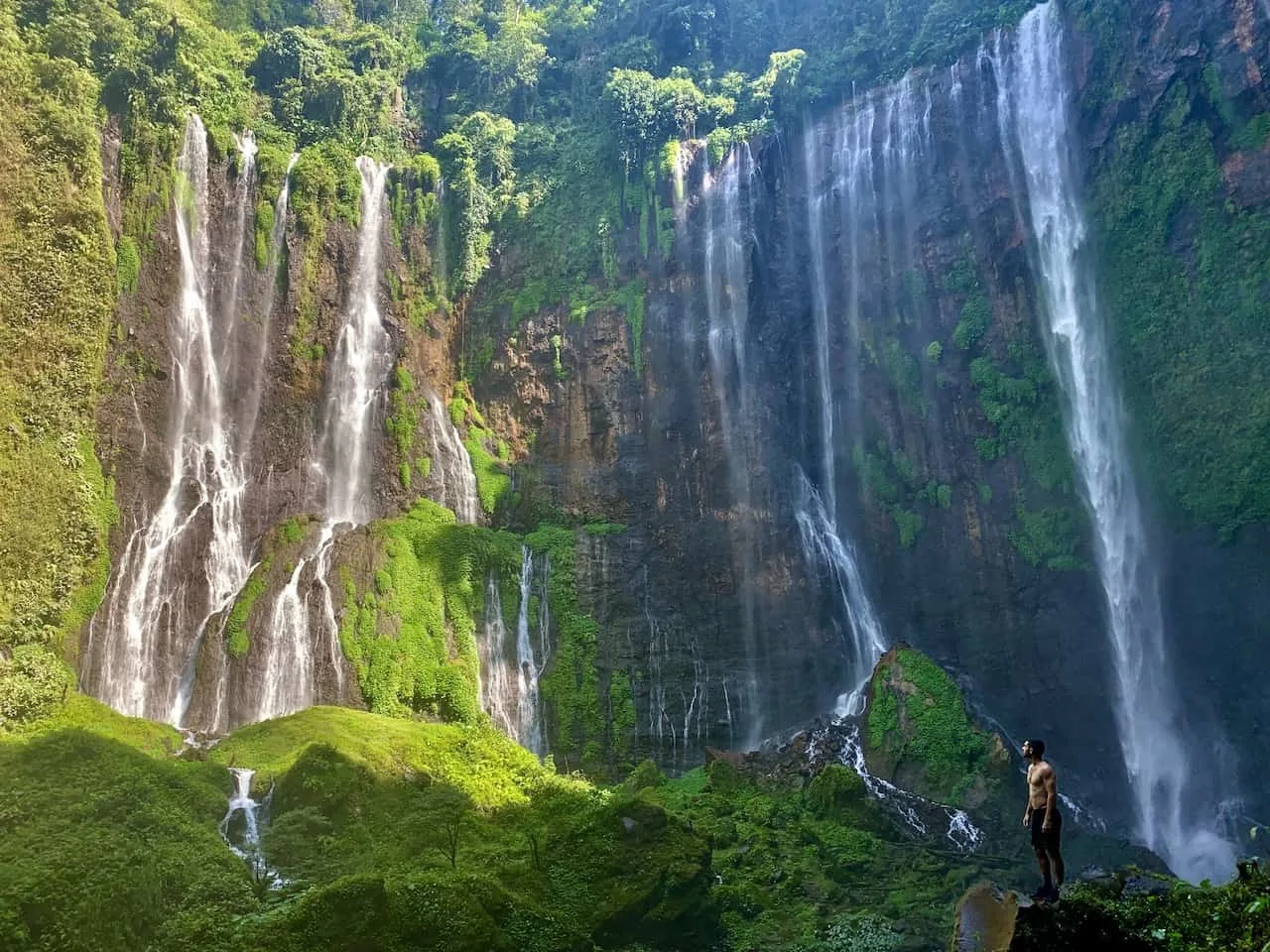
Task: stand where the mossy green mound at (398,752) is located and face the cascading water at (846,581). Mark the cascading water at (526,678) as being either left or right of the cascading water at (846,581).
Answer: left

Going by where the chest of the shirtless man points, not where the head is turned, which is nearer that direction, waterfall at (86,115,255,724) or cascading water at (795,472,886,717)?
the waterfall

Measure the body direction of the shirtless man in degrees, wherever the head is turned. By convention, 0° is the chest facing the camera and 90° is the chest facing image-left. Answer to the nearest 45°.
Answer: approximately 45°

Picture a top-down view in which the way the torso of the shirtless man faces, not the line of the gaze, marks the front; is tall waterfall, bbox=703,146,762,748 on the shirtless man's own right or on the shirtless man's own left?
on the shirtless man's own right

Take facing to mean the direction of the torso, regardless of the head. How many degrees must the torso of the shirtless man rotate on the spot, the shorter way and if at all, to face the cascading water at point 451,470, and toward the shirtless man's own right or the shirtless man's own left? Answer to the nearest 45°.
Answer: approximately 90° to the shirtless man's own right

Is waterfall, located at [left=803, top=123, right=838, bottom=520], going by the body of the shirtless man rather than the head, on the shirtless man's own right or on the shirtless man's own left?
on the shirtless man's own right

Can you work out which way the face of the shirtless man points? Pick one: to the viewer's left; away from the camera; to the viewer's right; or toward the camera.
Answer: to the viewer's left

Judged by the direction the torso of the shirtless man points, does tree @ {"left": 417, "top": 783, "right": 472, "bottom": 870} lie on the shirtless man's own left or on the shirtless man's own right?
on the shirtless man's own right
